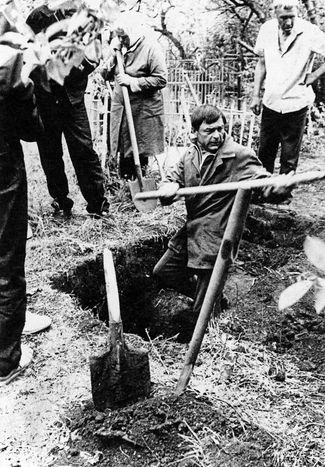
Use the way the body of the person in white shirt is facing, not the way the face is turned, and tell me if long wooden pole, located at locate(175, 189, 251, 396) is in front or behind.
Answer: in front

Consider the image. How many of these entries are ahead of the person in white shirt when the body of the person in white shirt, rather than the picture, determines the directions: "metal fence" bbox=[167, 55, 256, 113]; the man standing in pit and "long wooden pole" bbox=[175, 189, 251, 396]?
2

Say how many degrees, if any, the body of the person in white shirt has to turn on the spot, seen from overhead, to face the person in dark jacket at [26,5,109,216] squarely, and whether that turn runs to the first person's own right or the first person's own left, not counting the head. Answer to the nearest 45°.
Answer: approximately 45° to the first person's own right

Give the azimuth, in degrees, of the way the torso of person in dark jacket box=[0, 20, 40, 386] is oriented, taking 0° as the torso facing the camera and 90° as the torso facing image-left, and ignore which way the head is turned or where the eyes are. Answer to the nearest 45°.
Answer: approximately 270°

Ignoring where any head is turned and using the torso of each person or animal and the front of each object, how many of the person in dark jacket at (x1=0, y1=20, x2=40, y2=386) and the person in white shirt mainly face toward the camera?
1

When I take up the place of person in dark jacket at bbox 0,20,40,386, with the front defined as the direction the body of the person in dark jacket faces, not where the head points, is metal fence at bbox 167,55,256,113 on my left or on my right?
on my left

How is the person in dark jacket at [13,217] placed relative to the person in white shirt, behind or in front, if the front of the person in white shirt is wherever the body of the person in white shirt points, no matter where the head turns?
in front

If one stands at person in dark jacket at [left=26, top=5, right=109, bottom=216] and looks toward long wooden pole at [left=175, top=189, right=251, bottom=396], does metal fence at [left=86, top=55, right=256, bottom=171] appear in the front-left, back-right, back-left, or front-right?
back-left

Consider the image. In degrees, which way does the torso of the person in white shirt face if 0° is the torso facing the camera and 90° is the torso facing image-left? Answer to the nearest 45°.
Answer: approximately 0°

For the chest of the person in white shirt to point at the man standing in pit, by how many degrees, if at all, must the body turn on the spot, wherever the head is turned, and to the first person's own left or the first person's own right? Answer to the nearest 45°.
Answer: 0° — they already face them

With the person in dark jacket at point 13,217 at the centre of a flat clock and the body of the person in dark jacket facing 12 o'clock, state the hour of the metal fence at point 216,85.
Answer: The metal fence is roughly at 10 o'clock from the person in dark jacket.
